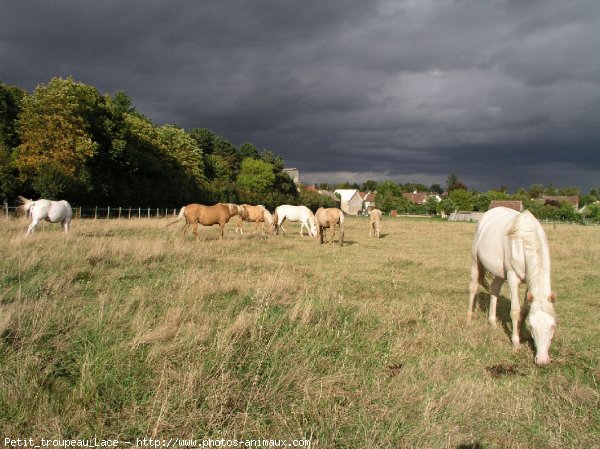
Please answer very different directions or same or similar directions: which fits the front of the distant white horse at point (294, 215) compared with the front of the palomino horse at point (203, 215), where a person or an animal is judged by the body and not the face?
same or similar directions

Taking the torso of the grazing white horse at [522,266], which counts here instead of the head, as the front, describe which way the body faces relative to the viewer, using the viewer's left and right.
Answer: facing the viewer and to the right of the viewer

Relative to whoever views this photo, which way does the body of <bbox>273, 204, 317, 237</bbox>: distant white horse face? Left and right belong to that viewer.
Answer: facing to the right of the viewer

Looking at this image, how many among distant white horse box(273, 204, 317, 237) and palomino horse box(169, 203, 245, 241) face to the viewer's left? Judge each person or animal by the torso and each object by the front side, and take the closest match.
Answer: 0

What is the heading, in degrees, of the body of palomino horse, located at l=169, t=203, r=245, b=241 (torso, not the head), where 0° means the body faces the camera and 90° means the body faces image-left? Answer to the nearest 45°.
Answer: approximately 270°

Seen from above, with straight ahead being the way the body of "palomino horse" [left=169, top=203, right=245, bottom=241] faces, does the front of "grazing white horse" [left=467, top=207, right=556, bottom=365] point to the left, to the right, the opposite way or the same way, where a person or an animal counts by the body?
to the right

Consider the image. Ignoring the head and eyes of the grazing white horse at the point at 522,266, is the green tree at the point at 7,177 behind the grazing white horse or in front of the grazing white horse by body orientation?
behind

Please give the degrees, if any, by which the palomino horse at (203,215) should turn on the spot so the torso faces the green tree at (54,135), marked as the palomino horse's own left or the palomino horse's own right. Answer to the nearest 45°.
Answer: approximately 135° to the palomino horse's own left
